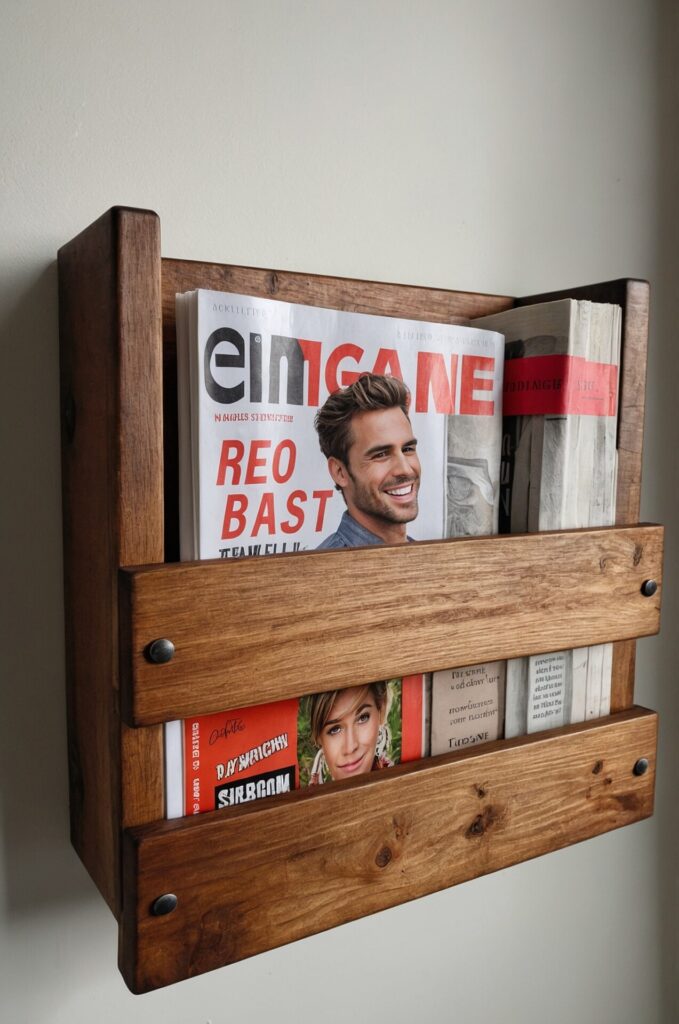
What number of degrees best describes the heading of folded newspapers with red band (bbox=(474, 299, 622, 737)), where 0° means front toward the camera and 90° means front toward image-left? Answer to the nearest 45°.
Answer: approximately 315°
